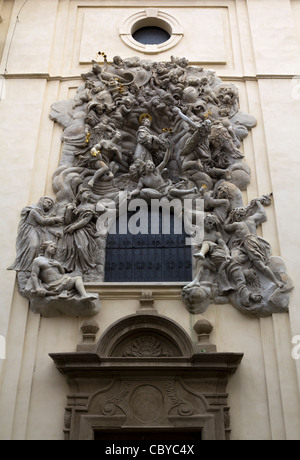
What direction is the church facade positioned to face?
toward the camera
